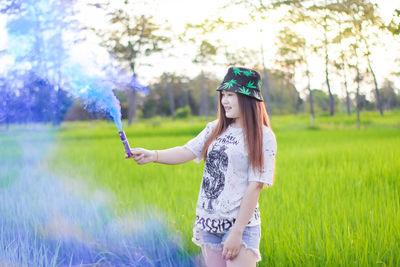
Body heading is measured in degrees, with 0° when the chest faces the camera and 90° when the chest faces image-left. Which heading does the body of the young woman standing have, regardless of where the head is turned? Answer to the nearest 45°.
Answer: approximately 45°
